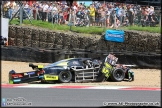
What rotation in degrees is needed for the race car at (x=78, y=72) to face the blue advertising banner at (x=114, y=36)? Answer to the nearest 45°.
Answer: approximately 90° to its left

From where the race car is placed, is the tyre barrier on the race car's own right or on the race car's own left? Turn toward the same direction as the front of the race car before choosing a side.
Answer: on the race car's own left

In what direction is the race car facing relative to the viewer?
to the viewer's right

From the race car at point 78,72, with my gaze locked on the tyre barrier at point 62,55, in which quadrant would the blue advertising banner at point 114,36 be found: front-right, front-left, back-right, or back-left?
front-right
